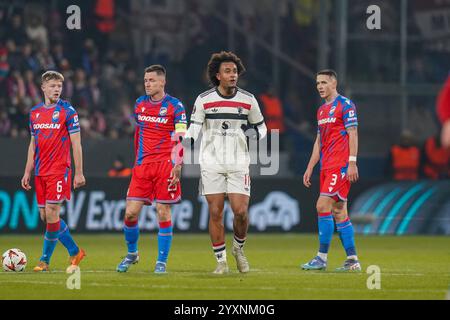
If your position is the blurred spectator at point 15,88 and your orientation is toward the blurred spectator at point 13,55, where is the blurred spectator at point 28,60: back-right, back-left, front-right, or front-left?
front-right

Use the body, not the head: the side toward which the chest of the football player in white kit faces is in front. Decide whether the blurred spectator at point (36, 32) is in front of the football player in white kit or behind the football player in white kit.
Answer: behind

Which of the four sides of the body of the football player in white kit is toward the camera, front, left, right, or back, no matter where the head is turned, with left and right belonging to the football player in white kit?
front

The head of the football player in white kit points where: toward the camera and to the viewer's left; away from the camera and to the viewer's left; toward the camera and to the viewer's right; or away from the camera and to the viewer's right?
toward the camera and to the viewer's right
